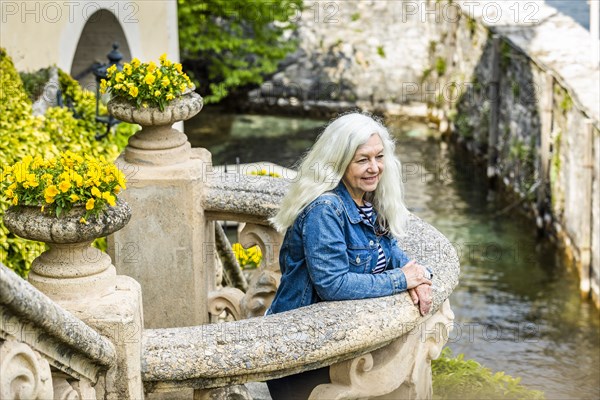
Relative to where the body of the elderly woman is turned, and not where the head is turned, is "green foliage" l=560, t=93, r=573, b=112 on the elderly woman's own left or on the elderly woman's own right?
on the elderly woman's own left

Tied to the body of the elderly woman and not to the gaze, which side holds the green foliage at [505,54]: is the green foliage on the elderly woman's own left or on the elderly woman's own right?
on the elderly woman's own left

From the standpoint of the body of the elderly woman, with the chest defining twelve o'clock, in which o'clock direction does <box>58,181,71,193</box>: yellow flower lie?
The yellow flower is roughly at 3 o'clock from the elderly woman.

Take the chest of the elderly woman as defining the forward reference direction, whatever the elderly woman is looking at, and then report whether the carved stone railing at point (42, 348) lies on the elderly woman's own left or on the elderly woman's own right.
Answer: on the elderly woman's own right

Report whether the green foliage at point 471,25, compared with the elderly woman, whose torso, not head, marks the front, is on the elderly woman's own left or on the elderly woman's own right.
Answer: on the elderly woman's own left

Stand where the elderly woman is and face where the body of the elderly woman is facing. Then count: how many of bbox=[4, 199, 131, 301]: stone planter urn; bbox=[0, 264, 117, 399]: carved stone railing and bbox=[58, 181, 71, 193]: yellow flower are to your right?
3

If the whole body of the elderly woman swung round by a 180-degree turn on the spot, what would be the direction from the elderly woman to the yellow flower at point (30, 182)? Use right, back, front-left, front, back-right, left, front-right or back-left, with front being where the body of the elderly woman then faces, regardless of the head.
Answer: left

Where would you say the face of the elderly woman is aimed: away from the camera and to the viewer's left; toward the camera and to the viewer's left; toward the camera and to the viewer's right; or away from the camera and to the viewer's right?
toward the camera and to the viewer's right

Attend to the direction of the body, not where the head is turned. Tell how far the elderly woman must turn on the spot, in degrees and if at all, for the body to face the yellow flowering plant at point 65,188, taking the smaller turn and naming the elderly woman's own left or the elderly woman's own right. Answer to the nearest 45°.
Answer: approximately 90° to the elderly woman's own right
